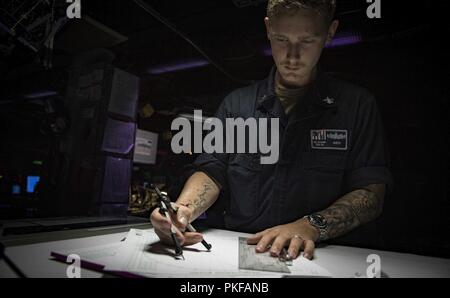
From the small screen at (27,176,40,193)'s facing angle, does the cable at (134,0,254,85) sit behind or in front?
in front

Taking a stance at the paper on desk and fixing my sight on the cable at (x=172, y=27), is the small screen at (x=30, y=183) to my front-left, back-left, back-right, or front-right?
front-left

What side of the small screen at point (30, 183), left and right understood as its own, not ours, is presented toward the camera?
front

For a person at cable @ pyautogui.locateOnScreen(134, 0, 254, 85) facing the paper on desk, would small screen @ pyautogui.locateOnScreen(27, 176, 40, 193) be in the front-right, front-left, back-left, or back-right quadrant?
back-right

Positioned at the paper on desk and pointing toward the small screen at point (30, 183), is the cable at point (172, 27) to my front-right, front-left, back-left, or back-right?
front-right

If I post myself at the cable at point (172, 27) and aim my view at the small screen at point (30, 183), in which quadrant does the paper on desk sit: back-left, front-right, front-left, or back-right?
back-left

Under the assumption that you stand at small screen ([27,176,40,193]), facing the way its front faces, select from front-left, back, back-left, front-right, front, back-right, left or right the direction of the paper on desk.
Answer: front
